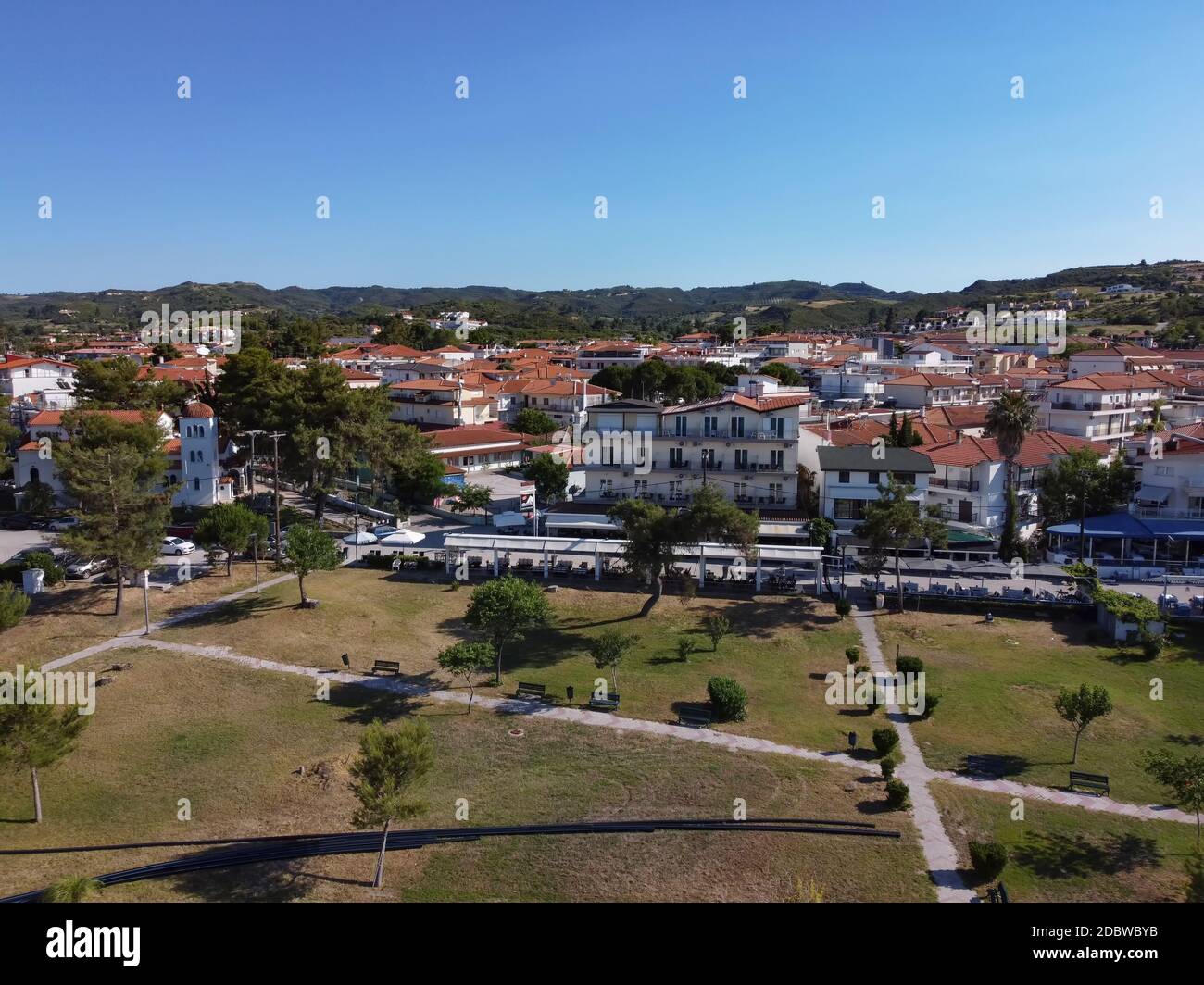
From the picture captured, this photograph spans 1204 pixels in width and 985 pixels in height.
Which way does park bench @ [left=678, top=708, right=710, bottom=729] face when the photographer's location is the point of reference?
facing the viewer

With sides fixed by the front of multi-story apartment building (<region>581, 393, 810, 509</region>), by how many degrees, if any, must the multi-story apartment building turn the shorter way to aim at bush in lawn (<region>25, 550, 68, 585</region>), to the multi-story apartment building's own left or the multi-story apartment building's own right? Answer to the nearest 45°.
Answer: approximately 45° to the multi-story apartment building's own right

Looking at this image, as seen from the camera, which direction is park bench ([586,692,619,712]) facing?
toward the camera

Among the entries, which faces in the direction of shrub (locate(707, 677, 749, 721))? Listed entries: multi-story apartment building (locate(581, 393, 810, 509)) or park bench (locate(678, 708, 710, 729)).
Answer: the multi-story apartment building

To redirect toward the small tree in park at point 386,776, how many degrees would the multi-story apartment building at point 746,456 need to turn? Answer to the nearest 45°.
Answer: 0° — it already faces it

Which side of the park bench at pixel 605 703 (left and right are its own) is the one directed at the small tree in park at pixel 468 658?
right

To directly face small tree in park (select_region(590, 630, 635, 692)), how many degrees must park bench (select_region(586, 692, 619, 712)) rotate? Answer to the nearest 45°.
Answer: approximately 180°

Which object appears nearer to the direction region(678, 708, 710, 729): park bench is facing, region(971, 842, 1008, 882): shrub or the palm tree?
the shrub

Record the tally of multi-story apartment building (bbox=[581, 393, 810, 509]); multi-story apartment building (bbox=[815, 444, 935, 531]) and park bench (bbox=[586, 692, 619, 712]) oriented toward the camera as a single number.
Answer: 3

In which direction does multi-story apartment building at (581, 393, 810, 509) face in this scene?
toward the camera
